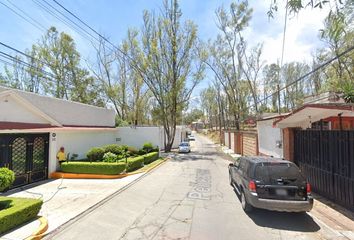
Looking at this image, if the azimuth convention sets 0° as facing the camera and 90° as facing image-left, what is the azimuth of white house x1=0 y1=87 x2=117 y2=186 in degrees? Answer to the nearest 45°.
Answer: approximately 315°

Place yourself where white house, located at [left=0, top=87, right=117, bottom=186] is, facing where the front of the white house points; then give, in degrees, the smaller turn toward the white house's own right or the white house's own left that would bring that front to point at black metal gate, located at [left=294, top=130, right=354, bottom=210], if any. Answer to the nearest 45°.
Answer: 0° — it already faces it

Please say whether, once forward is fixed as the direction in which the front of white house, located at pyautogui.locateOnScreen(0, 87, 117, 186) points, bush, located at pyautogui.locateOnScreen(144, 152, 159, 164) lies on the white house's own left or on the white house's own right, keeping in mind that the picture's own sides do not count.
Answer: on the white house's own left

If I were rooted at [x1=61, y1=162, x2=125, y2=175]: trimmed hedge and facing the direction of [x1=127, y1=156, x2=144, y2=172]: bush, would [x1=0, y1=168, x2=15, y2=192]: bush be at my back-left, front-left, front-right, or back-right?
back-right

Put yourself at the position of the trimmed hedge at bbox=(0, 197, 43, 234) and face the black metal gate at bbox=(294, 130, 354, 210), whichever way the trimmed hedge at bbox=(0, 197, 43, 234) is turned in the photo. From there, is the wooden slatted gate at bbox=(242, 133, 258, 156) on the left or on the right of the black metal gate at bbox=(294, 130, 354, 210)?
left

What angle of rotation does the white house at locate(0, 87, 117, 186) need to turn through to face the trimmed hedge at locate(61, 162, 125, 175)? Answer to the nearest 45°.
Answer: approximately 45° to its left

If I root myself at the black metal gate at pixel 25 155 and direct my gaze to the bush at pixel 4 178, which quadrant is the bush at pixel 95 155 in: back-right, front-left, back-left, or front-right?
back-left

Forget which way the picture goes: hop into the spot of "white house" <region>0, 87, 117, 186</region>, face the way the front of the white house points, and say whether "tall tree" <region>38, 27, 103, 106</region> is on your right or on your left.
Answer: on your left

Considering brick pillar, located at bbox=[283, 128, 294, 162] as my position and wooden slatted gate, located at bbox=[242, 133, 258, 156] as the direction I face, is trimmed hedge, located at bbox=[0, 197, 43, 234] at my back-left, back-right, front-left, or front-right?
back-left

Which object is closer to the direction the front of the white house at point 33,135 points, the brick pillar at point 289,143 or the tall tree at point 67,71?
the brick pillar
